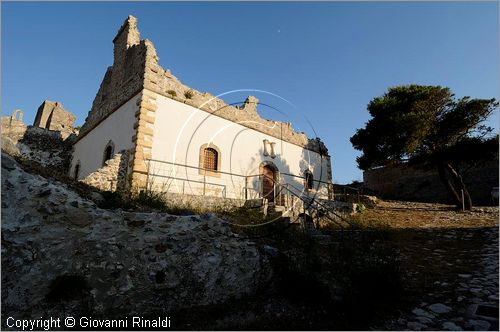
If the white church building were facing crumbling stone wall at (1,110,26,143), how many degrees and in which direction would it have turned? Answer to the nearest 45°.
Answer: approximately 180°

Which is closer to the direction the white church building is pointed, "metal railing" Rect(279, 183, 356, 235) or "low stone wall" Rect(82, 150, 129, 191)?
the metal railing

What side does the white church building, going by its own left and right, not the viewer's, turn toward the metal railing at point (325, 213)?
front

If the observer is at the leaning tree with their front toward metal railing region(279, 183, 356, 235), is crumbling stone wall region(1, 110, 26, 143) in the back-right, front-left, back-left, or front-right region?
front-right

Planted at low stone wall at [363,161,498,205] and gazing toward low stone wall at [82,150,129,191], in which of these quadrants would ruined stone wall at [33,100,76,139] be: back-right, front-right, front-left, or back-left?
front-right

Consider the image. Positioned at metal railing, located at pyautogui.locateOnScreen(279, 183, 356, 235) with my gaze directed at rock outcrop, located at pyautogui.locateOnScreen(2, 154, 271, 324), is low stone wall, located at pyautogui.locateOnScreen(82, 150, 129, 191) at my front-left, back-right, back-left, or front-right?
front-right

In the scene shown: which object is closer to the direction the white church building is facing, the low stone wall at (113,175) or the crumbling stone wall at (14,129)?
the low stone wall

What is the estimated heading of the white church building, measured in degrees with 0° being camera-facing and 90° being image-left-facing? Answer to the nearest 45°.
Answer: approximately 315°

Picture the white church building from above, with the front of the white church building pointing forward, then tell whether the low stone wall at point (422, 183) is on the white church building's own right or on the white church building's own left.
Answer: on the white church building's own left

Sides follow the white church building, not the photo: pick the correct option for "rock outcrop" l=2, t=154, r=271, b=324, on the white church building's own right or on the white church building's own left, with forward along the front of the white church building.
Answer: on the white church building's own right

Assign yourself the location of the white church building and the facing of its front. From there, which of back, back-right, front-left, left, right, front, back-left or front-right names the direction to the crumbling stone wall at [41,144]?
back

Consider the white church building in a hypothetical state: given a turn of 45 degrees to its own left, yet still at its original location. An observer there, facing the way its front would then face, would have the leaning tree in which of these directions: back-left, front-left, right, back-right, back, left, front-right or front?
front
